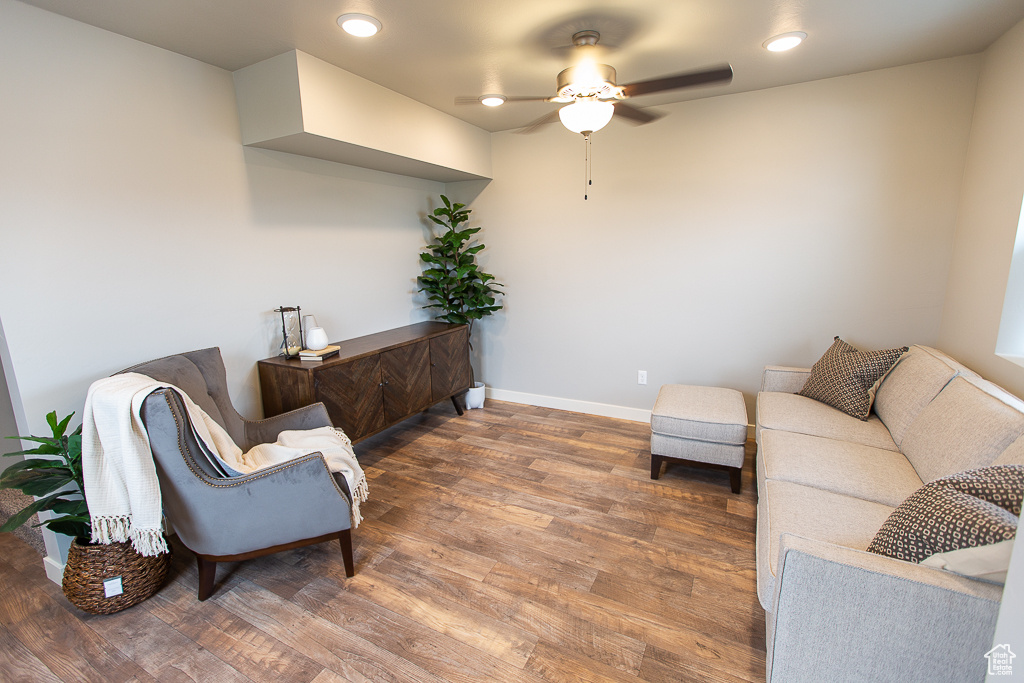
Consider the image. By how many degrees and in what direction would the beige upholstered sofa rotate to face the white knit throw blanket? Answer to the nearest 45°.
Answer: approximately 45° to its left

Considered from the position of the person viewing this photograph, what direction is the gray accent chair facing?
facing to the right of the viewer

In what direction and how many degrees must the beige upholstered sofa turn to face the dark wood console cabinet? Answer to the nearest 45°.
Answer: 0° — it already faces it

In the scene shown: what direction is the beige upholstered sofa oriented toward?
to the viewer's left

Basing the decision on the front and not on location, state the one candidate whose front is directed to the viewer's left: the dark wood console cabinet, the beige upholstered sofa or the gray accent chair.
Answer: the beige upholstered sofa

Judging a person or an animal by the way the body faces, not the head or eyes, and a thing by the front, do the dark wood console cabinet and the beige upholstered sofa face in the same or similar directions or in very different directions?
very different directions

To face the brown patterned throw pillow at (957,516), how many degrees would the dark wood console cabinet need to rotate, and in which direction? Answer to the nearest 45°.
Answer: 0° — it already faces it

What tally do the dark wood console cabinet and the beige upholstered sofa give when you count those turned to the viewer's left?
1

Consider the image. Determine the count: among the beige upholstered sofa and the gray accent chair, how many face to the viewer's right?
1
